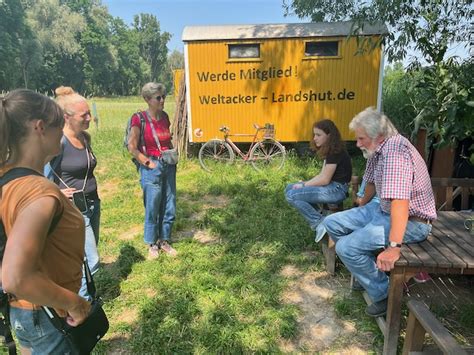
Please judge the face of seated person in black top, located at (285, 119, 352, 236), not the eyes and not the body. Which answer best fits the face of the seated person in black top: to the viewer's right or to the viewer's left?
to the viewer's left

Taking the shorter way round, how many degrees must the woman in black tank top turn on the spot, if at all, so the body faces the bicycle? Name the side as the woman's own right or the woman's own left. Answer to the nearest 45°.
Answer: approximately 90° to the woman's own left

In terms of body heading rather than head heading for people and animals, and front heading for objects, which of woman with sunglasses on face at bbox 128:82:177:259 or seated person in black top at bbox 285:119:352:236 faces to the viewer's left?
the seated person in black top

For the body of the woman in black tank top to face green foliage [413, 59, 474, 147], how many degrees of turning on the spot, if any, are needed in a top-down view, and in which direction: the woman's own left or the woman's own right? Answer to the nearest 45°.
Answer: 0° — they already face it

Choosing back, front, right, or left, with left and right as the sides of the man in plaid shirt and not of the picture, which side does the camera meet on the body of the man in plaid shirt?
left

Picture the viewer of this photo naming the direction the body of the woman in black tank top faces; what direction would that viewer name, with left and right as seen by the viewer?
facing the viewer and to the right of the viewer

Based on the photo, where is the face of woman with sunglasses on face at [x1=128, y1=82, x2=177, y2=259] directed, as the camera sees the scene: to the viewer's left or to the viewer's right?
to the viewer's right

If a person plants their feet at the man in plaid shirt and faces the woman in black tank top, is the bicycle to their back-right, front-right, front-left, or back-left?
front-right

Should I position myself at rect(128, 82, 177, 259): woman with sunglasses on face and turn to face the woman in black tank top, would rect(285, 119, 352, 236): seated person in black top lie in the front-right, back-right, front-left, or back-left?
back-left

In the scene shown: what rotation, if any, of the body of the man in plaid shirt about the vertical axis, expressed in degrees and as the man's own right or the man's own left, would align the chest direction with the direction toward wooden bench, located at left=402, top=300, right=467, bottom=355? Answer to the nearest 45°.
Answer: approximately 90° to the man's own left

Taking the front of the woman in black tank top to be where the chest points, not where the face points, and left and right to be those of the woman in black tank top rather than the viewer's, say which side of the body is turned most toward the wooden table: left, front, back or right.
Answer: front

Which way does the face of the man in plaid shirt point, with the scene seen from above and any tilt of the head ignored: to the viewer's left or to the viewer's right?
to the viewer's left

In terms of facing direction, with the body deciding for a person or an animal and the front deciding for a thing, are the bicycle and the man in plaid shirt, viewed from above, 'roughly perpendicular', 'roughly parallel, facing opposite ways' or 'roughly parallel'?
roughly parallel

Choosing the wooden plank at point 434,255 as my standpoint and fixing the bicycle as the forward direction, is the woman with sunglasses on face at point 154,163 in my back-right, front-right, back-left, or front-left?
front-left

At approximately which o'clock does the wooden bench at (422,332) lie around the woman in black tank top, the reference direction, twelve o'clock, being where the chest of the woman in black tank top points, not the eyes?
The wooden bench is roughly at 12 o'clock from the woman in black tank top.
